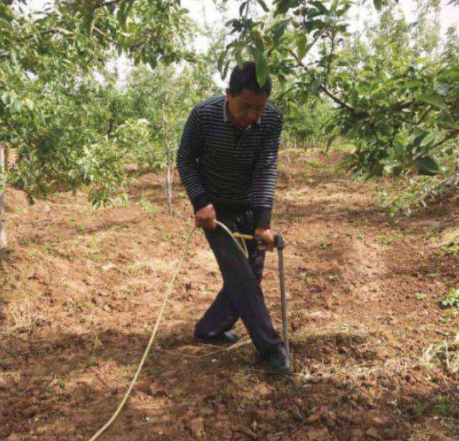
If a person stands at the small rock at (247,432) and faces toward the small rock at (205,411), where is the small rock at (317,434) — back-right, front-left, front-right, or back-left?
back-right

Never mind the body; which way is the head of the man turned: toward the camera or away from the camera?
toward the camera

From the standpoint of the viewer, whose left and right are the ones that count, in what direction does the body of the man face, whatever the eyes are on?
facing the viewer and to the right of the viewer

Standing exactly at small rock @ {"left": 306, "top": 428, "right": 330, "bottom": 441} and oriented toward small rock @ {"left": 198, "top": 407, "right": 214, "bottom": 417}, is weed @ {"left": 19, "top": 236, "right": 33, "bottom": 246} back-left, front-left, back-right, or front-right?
front-right

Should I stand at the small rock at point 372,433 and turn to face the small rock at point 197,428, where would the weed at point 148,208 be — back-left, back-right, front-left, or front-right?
front-right
